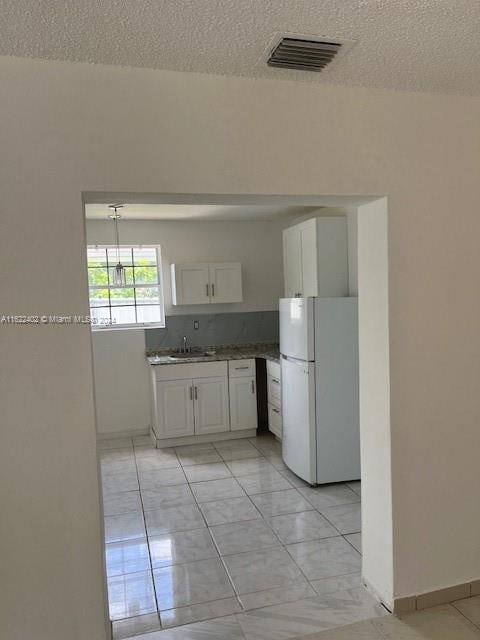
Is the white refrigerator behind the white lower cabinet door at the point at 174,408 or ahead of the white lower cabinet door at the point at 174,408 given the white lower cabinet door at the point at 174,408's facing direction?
ahead

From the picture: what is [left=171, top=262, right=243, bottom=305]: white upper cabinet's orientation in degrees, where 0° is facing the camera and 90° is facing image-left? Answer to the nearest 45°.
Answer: approximately 0°

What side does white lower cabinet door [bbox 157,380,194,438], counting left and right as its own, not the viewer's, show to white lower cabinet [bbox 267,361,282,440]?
left

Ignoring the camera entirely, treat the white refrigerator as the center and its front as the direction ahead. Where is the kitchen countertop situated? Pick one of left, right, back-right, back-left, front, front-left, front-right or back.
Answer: right

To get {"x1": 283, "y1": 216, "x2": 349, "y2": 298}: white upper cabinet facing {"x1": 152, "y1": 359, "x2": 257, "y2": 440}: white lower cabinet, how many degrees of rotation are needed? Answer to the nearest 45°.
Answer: approximately 90° to its right

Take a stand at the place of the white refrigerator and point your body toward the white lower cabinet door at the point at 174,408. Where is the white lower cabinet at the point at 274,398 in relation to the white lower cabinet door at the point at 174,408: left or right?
right

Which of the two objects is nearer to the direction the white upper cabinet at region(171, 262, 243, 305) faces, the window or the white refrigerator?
the white refrigerator

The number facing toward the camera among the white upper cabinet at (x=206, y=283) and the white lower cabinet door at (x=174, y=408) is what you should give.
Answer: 2

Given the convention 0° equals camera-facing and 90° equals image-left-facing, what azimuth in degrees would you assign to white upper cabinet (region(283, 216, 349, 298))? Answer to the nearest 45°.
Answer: approximately 45°
